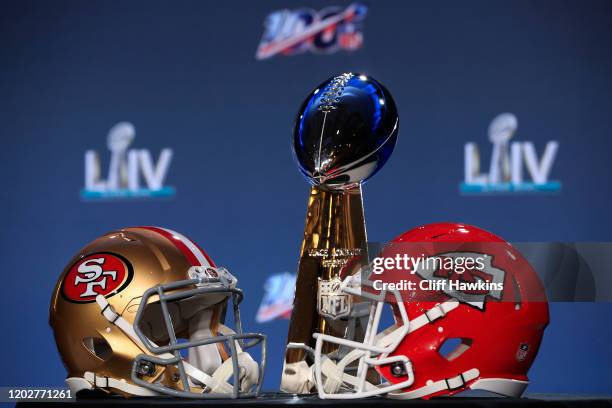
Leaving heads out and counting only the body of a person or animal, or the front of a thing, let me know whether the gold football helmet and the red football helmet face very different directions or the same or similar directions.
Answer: very different directions

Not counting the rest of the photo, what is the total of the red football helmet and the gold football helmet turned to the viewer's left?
1

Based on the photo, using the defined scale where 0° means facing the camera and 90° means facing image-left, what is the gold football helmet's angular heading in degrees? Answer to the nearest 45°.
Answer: approximately 315°

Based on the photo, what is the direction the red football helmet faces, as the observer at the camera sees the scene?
facing to the left of the viewer
